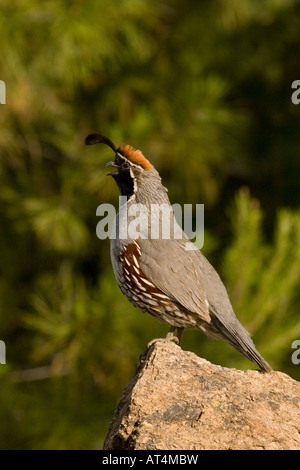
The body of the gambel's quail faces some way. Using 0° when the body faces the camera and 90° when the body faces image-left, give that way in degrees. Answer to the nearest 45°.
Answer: approximately 90°
